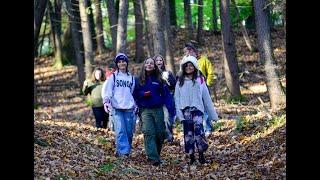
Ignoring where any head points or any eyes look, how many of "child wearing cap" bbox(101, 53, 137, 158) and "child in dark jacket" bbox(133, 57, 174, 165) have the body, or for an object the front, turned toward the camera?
2

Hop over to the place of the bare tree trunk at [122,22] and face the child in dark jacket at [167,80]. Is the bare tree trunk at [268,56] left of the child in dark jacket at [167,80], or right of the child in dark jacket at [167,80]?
left

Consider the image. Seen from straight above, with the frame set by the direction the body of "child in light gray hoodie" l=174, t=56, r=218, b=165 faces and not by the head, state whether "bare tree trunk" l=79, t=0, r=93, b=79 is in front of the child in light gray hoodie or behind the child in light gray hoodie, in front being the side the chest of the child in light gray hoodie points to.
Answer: behind

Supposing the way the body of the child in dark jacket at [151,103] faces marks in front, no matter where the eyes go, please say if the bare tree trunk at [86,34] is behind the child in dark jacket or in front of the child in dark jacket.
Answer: behind

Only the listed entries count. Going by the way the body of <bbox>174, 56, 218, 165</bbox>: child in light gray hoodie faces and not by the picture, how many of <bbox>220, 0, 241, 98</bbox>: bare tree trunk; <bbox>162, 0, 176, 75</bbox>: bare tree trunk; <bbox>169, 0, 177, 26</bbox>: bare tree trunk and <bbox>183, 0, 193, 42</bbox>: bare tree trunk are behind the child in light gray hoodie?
4

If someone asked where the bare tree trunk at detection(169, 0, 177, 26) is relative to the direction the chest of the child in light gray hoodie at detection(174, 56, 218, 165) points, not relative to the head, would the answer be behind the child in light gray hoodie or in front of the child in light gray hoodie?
behind

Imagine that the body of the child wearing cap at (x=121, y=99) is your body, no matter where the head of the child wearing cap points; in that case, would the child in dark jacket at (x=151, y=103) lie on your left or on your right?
on your left

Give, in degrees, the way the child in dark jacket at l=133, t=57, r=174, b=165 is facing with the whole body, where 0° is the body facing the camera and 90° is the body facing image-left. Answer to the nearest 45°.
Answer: approximately 0°

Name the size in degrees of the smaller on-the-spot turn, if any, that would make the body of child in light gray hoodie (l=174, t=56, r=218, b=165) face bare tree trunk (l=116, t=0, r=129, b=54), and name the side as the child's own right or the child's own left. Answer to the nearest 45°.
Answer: approximately 180°

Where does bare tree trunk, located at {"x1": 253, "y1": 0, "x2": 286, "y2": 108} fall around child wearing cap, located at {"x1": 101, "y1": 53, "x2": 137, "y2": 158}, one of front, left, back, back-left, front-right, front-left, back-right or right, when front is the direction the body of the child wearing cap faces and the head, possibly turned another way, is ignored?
back-left
